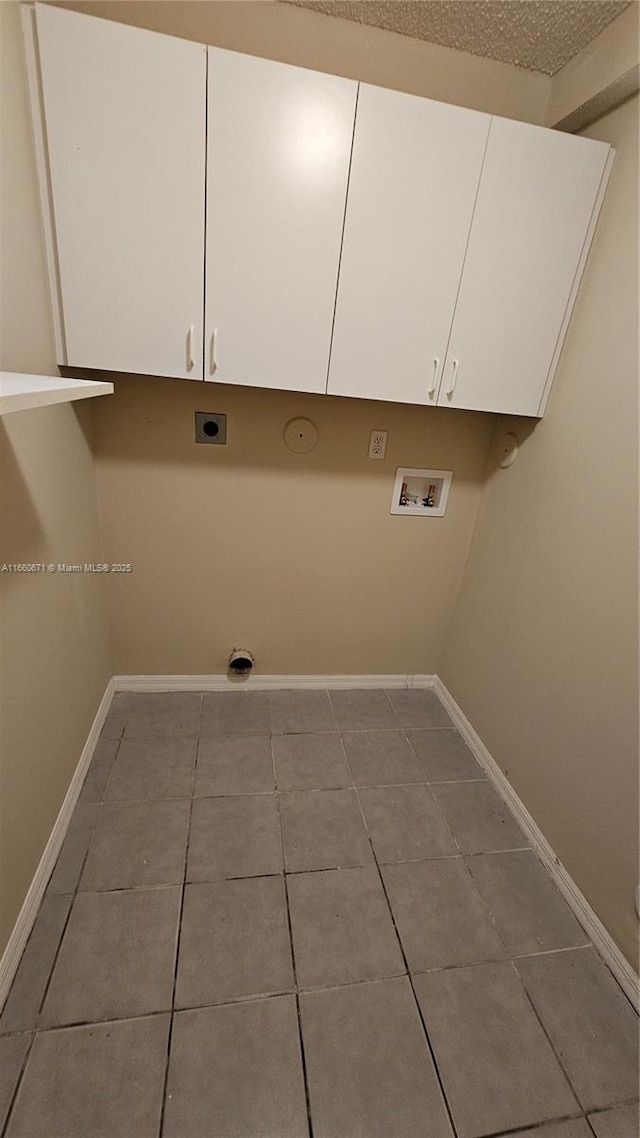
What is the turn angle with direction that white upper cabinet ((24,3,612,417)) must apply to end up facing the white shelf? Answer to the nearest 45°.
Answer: approximately 45° to its right

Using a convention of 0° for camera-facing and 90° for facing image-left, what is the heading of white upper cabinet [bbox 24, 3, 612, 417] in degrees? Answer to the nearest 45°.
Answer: approximately 0°
